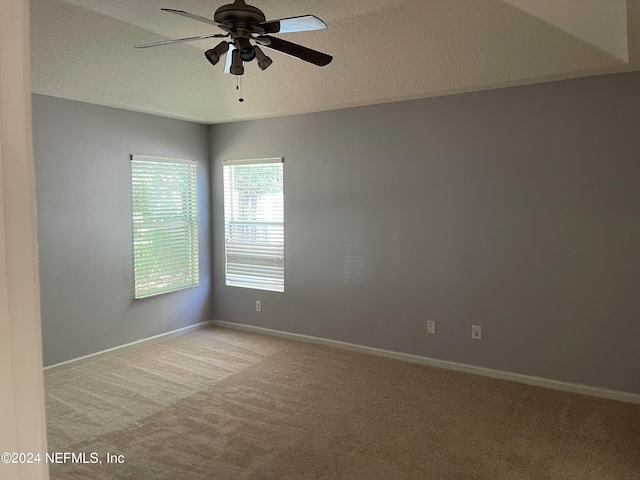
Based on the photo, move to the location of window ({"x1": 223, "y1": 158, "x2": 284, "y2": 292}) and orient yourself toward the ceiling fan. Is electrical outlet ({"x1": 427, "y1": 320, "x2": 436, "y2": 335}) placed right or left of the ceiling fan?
left

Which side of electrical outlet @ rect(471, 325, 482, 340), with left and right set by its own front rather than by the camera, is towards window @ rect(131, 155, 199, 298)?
right

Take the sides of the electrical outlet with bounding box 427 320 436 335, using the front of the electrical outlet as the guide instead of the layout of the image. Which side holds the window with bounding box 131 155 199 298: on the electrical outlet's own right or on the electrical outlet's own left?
on the electrical outlet's own right

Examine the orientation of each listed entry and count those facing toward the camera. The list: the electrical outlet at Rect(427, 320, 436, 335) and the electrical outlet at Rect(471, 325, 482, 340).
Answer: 2

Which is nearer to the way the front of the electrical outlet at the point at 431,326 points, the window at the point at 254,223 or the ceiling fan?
the ceiling fan

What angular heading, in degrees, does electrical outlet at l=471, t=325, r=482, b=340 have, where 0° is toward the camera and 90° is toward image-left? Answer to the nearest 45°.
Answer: approximately 0°

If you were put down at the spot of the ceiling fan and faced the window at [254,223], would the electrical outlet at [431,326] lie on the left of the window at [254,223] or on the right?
right

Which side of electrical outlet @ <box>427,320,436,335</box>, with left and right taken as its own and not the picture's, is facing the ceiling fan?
front
